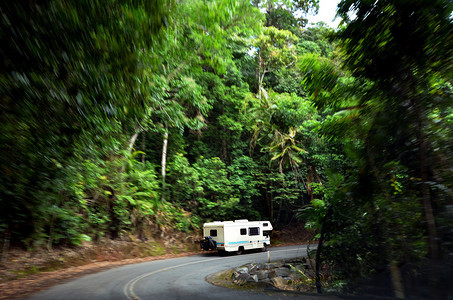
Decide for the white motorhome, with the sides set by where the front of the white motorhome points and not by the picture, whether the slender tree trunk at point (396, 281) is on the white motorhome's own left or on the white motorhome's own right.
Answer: on the white motorhome's own right

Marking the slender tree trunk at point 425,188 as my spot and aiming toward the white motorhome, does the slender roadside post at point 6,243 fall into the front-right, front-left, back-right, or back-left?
front-left

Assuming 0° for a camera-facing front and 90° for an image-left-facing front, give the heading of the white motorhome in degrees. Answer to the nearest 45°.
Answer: approximately 225°

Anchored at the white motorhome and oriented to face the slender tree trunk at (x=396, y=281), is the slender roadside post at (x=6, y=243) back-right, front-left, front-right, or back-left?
front-right

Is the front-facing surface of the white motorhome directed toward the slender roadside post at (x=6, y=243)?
no

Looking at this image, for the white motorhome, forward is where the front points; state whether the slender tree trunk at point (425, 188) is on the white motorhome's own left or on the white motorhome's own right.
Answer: on the white motorhome's own right
